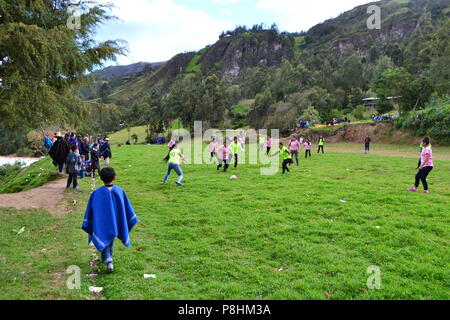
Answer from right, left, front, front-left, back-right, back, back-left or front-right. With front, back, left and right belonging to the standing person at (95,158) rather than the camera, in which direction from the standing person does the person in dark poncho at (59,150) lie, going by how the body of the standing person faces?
back-right

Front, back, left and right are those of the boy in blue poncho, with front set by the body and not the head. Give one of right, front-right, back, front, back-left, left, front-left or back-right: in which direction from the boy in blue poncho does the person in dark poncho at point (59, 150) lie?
front

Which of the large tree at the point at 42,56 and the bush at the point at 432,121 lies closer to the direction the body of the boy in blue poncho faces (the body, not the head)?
the large tree

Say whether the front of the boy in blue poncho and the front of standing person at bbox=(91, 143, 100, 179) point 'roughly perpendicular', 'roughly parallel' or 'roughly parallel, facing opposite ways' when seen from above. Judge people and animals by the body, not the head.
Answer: roughly perpendicular

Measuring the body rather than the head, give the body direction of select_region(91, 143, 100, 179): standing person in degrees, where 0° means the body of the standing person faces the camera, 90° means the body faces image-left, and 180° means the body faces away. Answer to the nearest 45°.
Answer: approximately 270°

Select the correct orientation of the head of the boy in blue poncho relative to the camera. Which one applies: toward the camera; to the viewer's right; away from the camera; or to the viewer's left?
away from the camera

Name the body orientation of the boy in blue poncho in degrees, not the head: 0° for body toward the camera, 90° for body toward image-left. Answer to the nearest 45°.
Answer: approximately 180°

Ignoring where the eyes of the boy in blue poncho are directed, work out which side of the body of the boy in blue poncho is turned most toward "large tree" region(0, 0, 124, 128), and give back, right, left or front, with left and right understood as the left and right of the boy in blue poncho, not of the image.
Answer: front

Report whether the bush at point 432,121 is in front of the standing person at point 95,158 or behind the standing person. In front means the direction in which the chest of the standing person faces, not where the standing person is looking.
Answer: in front

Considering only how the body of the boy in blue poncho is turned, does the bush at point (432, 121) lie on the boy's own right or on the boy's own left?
on the boy's own right

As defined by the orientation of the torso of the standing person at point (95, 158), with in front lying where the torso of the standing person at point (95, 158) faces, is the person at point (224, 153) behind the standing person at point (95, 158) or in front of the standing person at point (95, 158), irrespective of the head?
in front
